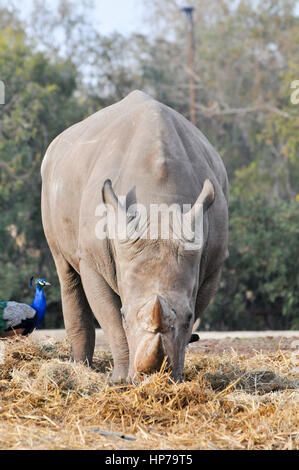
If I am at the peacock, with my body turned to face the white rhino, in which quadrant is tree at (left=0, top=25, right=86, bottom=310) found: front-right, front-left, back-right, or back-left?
back-left

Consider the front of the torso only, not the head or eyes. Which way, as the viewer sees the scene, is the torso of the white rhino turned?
toward the camera

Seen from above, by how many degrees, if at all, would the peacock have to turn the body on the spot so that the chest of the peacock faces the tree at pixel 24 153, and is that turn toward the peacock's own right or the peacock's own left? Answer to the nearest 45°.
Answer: approximately 90° to the peacock's own left

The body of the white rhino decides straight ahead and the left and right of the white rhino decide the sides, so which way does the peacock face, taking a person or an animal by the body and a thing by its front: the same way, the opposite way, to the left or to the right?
to the left

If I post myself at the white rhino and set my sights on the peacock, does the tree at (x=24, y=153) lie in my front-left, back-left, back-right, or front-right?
front-right

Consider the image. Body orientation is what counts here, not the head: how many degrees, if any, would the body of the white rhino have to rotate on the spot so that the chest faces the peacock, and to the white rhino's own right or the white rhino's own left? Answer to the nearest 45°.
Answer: approximately 135° to the white rhino's own right

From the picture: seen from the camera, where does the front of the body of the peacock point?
to the viewer's right

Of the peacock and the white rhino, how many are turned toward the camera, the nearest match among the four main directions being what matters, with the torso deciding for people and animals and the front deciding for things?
1

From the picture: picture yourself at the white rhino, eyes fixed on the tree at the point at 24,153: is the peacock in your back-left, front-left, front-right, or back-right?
front-left

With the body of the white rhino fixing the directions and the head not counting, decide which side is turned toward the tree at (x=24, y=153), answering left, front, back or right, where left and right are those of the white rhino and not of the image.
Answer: back
